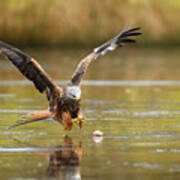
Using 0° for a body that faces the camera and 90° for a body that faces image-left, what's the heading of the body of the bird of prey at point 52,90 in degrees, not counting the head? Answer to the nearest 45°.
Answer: approximately 315°
